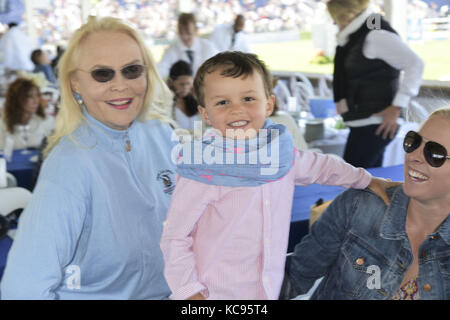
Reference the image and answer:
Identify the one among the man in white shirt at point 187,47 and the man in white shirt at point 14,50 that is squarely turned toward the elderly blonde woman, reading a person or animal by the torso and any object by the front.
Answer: the man in white shirt at point 187,47

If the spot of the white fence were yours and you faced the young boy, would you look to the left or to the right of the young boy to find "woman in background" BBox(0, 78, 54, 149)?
right

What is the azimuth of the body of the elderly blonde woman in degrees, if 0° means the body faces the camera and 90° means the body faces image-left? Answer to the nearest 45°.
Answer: approximately 315°

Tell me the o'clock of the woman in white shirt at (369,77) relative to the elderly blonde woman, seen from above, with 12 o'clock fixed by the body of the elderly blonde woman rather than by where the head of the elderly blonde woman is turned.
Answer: The woman in white shirt is roughly at 9 o'clock from the elderly blonde woman.

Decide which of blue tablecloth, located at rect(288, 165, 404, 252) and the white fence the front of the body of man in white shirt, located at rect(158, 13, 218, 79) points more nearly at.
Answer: the blue tablecloth

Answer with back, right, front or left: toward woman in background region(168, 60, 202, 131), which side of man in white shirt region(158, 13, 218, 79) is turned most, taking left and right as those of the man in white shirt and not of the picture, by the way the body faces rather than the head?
front

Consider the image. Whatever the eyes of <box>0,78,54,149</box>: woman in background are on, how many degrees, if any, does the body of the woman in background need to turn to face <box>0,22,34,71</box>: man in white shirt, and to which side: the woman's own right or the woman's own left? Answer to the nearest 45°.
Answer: approximately 135° to the woman's own left

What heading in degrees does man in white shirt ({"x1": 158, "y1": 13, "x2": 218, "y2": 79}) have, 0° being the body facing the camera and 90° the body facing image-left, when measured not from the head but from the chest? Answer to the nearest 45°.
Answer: approximately 0°

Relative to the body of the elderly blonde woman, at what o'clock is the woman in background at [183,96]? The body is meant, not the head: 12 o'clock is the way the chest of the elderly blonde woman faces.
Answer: The woman in background is roughly at 8 o'clock from the elderly blonde woman.
